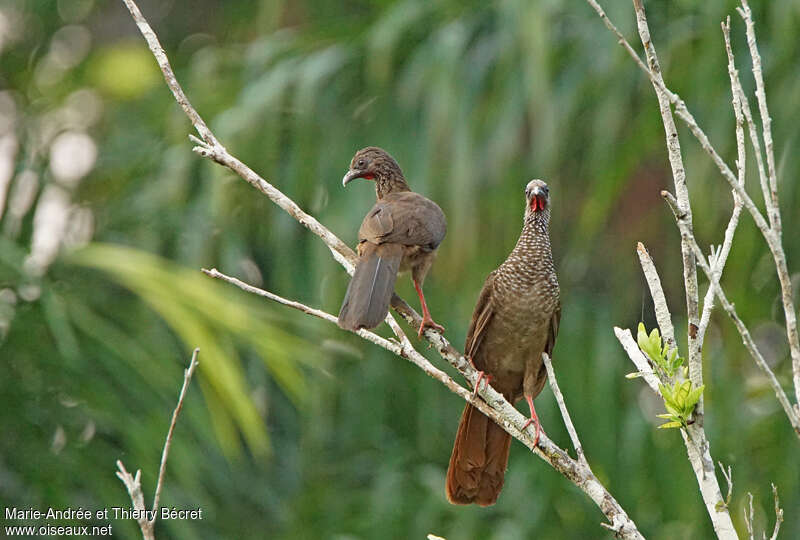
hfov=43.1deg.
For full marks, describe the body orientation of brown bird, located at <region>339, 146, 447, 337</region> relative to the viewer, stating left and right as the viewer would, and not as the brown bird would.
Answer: facing away from the viewer and to the right of the viewer

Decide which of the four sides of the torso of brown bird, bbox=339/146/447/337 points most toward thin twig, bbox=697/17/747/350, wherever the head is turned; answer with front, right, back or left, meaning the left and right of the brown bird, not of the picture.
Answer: right

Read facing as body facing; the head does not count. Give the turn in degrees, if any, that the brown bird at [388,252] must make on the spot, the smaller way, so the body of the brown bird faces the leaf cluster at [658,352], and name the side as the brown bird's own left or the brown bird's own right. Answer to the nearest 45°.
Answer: approximately 90° to the brown bird's own right

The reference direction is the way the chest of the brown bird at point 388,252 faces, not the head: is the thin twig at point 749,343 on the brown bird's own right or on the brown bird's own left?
on the brown bird's own right

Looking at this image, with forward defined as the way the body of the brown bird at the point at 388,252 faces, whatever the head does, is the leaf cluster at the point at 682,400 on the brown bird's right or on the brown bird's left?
on the brown bird's right

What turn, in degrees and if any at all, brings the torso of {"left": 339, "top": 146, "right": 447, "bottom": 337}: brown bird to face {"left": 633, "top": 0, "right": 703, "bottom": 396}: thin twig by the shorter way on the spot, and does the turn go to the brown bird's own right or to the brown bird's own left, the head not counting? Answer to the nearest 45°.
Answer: approximately 90° to the brown bird's own right
